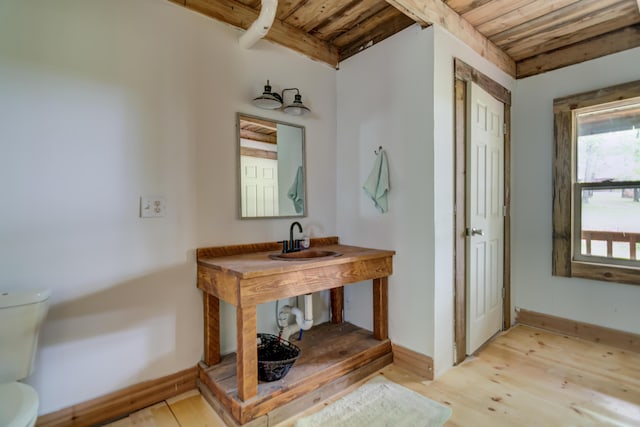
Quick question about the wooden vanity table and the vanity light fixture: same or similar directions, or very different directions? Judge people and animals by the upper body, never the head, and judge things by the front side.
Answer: same or similar directions

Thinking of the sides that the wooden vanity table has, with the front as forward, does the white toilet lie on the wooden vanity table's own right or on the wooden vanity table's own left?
on the wooden vanity table's own right

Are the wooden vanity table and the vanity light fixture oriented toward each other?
no

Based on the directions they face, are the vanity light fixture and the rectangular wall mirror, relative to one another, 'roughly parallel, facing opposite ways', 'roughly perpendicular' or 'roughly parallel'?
roughly parallel

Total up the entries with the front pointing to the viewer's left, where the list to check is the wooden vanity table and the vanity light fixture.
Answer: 0

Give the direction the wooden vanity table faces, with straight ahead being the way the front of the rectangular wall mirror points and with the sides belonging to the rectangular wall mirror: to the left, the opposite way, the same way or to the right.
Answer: the same way

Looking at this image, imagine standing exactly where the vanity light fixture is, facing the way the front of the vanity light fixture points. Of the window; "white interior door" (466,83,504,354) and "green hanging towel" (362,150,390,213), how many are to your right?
0

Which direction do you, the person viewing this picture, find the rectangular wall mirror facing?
facing the viewer and to the right of the viewer

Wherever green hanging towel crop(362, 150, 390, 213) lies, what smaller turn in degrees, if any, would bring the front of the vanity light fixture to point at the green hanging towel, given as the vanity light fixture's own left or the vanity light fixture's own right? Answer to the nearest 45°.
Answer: approximately 45° to the vanity light fixture's own left

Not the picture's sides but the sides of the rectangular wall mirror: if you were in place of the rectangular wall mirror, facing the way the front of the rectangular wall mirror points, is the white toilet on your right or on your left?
on your right

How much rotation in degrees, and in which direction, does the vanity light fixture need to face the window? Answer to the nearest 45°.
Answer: approximately 45° to its left

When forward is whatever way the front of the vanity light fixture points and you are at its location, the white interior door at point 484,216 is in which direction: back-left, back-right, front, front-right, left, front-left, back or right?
front-left

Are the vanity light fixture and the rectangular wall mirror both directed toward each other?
no

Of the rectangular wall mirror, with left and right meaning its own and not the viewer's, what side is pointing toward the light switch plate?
right
